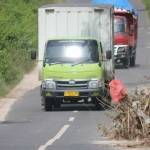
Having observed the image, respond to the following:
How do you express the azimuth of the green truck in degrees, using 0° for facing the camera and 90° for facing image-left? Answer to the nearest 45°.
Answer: approximately 0°

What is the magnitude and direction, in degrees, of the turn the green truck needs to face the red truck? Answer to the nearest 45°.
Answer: approximately 180°
